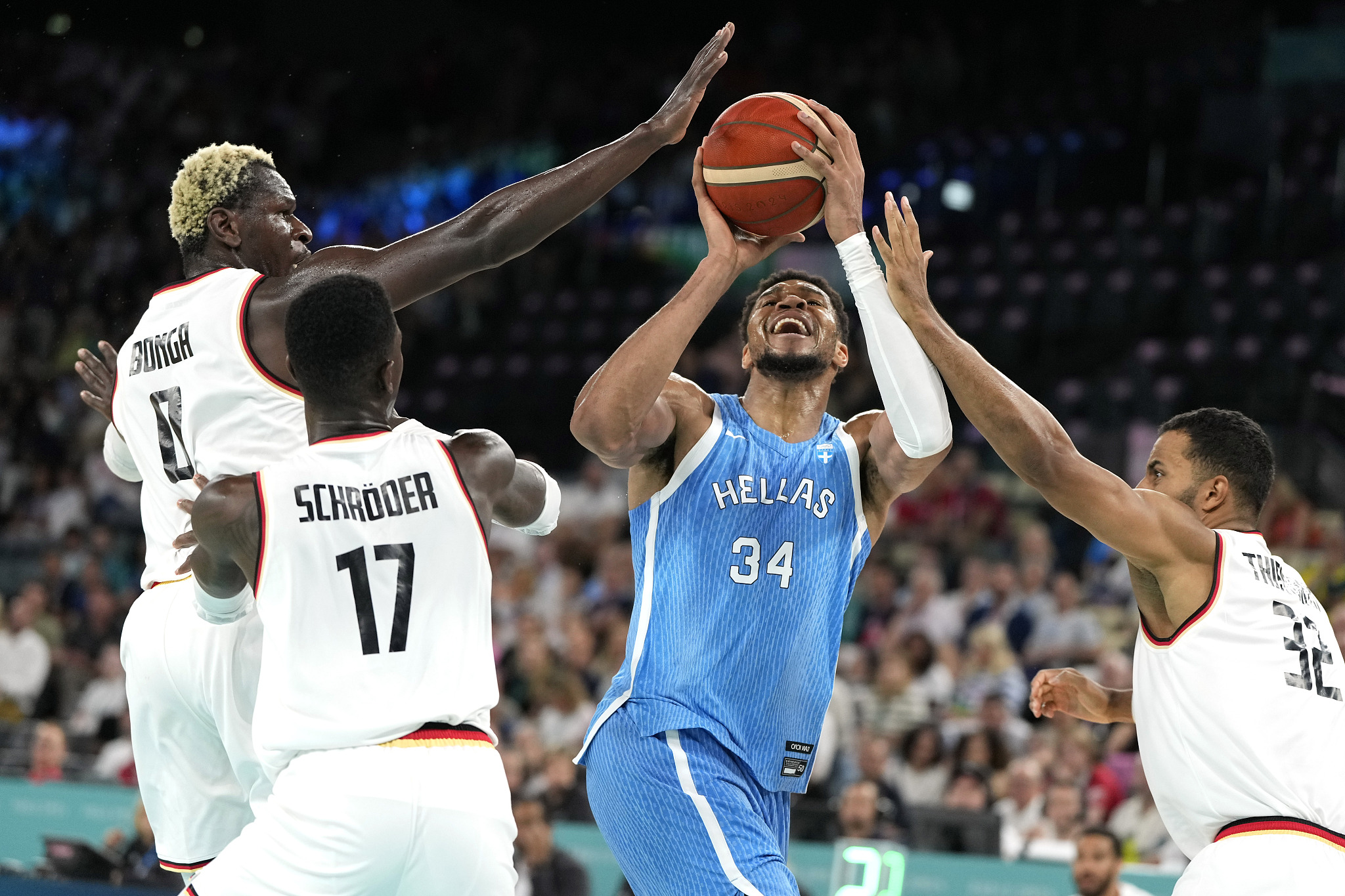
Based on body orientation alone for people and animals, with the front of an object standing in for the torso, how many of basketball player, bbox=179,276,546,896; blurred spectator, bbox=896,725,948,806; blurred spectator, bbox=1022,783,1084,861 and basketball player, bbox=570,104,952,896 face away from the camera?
1

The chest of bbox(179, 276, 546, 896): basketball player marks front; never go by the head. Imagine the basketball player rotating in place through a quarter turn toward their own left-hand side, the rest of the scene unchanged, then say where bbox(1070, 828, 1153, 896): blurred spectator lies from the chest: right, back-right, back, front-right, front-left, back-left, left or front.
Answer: back-right

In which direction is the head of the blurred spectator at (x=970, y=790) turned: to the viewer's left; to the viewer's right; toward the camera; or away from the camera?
toward the camera

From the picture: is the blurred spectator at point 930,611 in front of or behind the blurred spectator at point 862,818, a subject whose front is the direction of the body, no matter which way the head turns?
behind

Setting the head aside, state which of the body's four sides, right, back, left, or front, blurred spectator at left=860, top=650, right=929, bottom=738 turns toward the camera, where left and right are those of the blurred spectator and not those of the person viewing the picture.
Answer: front

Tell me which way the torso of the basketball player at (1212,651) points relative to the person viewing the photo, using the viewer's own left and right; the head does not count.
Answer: facing away from the viewer and to the left of the viewer

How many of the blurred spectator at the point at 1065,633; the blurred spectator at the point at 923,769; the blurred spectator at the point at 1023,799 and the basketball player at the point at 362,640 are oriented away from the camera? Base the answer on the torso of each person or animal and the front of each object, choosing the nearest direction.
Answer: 1

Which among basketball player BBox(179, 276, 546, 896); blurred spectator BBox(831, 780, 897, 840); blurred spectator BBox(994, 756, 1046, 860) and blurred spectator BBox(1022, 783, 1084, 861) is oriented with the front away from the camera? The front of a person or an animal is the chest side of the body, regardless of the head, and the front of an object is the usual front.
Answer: the basketball player

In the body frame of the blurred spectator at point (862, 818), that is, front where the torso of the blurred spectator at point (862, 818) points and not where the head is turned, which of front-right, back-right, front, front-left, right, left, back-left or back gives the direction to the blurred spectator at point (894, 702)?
back

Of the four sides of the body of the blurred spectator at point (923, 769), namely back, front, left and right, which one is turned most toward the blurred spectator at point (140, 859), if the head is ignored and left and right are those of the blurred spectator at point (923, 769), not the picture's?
right

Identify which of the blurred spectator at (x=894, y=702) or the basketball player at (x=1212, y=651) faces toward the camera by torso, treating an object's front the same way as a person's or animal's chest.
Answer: the blurred spectator

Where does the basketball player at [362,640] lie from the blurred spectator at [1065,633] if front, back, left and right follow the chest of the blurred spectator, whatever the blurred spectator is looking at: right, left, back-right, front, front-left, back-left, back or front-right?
front

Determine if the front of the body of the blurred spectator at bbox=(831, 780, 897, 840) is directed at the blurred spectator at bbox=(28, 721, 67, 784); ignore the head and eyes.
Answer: no

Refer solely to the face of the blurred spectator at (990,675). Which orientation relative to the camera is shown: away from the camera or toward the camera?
toward the camera

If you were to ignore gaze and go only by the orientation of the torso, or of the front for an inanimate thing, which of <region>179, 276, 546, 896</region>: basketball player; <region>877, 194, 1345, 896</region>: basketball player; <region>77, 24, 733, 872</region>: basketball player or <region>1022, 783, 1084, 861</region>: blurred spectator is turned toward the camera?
the blurred spectator

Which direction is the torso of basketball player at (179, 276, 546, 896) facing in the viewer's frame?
away from the camera

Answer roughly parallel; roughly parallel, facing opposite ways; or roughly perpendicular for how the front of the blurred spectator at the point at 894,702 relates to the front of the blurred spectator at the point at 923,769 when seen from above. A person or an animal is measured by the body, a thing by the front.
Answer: roughly parallel

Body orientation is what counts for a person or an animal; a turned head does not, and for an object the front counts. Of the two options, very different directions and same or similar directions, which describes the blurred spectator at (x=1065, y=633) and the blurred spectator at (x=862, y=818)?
same or similar directions

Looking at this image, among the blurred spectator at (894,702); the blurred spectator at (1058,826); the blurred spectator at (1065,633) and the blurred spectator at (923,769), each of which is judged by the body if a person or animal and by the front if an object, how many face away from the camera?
0

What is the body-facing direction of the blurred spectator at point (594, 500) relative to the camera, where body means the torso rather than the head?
toward the camera

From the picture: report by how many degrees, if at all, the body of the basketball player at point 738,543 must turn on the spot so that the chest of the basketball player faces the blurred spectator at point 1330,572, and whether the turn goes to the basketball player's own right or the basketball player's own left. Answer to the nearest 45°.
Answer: approximately 135° to the basketball player's own left

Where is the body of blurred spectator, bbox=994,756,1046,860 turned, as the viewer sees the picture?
toward the camera

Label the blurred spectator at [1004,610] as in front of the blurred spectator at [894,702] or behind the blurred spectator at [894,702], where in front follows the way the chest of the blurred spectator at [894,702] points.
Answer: behind
